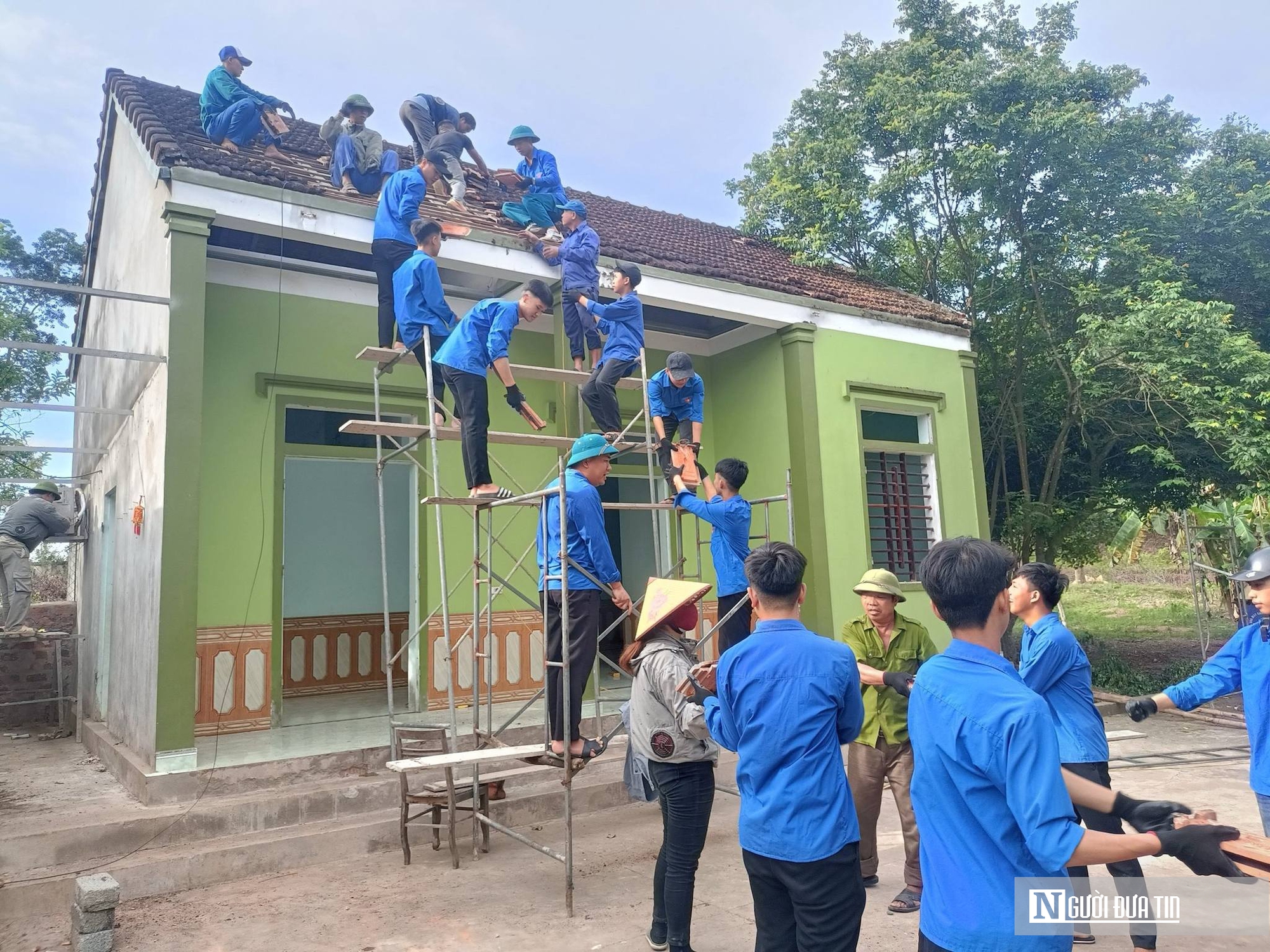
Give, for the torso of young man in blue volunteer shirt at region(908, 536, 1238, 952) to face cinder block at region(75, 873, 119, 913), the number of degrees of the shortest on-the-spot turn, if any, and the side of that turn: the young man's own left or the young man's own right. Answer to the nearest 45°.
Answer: approximately 135° to the young man's own left

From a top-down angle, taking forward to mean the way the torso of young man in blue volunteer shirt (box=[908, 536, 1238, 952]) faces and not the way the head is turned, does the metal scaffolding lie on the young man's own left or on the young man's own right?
on the young man's own left

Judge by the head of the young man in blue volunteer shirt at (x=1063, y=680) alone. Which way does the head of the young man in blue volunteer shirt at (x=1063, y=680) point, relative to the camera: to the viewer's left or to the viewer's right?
to the viewer's left

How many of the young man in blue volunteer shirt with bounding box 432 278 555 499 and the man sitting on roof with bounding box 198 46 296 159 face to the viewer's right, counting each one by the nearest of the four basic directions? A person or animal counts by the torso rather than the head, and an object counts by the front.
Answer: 2

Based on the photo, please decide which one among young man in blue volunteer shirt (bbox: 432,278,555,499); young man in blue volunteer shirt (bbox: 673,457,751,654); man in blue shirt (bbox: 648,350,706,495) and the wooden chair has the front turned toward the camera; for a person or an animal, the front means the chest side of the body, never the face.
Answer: the man in blue shirt

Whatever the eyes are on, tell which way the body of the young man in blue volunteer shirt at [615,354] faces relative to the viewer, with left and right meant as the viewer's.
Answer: facing to the left of the viewer

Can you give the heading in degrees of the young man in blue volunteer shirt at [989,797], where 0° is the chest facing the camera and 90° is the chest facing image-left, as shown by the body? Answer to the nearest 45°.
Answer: approximately 225°

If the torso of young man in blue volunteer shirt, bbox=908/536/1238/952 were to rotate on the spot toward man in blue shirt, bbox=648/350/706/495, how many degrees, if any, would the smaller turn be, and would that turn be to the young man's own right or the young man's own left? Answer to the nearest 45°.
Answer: approximately 90° to the young man's own left

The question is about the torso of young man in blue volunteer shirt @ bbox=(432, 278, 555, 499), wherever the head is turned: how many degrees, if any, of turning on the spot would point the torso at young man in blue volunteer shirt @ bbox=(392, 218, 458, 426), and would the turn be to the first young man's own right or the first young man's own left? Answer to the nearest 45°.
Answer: approximately 135° to the first young man's own left

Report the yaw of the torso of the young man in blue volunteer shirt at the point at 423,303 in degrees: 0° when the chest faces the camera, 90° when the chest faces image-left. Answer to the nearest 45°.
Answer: approximately 225°

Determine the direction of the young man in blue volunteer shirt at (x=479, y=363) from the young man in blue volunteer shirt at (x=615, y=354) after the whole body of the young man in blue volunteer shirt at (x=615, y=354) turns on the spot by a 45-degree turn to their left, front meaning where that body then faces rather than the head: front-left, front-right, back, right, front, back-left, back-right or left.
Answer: front
